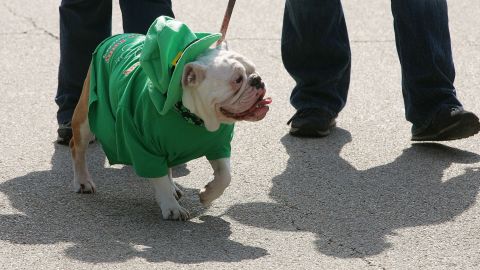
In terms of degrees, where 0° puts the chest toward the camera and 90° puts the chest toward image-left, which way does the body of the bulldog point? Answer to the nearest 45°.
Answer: approximately 315°
